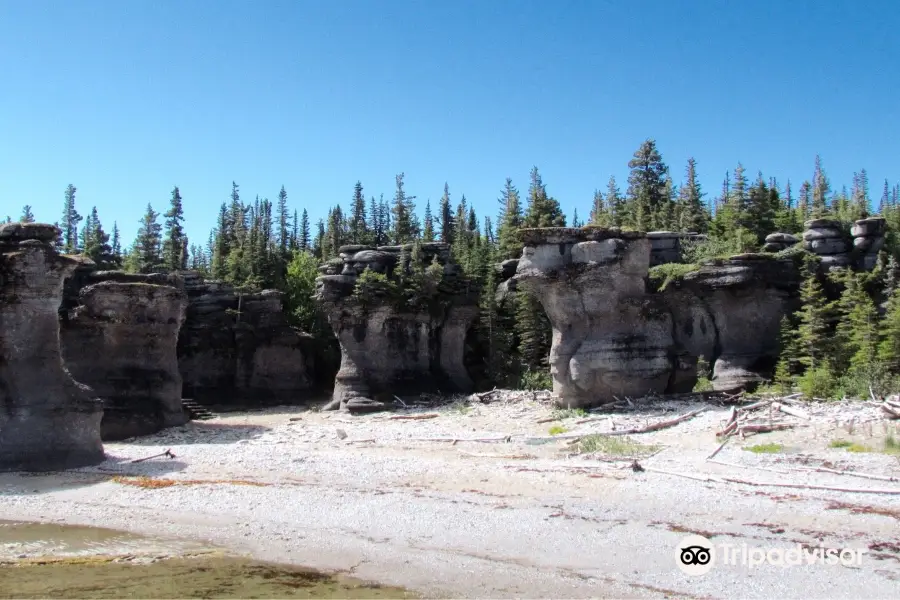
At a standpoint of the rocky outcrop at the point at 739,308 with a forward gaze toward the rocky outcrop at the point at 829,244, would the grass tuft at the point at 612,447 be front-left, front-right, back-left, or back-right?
back-right

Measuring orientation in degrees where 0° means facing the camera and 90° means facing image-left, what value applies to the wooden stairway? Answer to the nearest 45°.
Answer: approximately 315°

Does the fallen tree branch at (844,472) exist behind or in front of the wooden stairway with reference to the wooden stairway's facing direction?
in front

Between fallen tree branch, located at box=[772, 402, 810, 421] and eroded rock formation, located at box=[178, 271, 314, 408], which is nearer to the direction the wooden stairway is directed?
the fallen tree branch

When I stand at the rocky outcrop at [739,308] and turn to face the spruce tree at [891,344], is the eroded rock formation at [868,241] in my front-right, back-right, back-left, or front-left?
front-left

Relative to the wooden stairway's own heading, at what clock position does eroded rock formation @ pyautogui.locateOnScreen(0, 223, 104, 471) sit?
The eroded rock formation is roughly at 2 o'clock from the wooden stairway.

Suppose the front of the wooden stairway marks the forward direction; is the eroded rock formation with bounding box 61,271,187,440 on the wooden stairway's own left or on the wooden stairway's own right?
on the wooden stairway's own right

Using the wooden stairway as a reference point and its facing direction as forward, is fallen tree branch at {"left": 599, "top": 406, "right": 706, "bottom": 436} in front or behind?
in front
